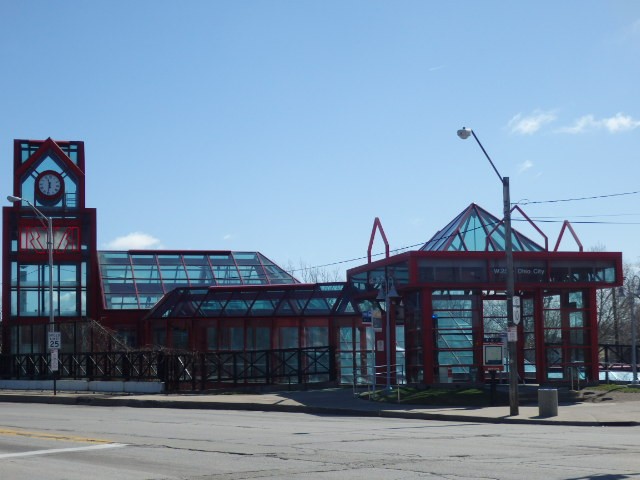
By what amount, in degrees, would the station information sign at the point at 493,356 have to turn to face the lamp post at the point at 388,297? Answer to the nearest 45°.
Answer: approximately 135° to its right

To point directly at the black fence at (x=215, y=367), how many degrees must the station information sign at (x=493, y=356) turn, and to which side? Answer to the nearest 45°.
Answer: approximately 135° to its right

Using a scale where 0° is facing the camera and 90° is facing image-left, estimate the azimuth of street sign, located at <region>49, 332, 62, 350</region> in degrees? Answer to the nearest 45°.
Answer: approximately 0°

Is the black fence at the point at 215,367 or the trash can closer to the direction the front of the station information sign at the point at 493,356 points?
the trash can

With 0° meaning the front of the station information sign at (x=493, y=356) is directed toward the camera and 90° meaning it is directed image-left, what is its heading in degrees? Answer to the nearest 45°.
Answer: approximately 0°

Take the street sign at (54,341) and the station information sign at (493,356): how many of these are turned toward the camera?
2
